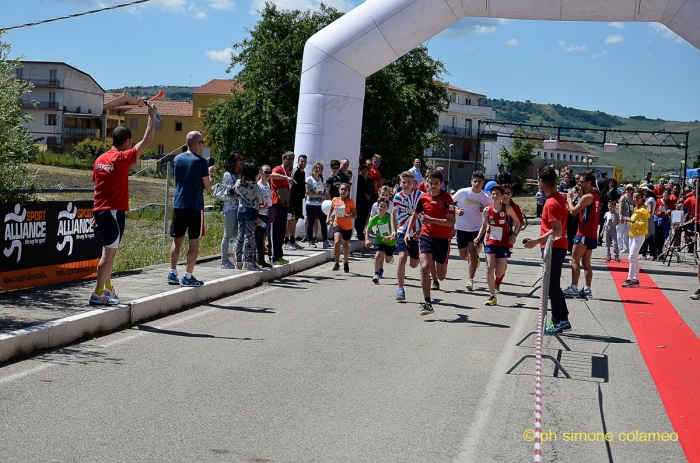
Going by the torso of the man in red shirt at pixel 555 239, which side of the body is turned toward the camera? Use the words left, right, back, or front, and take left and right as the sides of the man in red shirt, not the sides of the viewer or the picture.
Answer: left

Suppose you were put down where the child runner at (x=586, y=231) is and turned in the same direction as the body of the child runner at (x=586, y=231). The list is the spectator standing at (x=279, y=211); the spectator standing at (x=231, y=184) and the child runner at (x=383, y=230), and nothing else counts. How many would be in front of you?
3

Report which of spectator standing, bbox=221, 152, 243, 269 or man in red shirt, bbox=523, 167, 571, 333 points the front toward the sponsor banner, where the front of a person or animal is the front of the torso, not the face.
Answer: the man in red shirt

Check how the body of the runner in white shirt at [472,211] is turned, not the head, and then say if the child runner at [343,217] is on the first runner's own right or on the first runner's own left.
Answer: on the first runner's own right

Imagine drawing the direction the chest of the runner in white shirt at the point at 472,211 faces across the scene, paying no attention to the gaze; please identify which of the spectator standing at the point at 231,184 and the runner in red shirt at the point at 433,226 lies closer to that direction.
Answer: the runner in red shirt

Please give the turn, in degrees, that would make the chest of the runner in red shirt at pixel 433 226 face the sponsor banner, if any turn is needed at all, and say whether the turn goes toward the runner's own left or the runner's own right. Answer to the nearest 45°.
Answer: approximately 90° to the runner's own right

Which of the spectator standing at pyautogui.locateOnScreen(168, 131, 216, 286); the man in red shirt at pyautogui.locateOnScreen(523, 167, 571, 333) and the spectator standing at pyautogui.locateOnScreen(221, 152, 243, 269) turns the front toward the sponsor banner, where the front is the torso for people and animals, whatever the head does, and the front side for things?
the man in red shirt

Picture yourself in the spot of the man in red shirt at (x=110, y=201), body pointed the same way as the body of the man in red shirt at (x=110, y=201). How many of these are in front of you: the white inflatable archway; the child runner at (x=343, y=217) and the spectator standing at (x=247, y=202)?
3

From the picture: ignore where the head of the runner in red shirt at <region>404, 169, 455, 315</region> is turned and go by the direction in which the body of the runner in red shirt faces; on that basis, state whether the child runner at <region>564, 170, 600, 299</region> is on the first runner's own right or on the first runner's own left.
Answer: on the first runner's own left

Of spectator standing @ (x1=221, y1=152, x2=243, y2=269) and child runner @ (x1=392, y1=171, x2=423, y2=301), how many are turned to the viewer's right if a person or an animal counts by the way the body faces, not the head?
1
